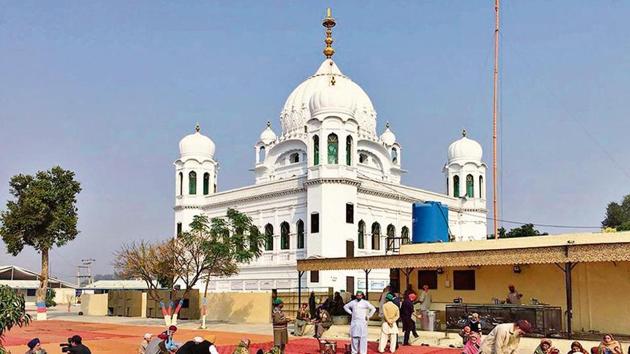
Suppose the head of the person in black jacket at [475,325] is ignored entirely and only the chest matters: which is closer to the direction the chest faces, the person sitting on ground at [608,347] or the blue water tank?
the person sitting on ground

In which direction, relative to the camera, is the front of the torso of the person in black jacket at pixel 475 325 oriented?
toward the camera

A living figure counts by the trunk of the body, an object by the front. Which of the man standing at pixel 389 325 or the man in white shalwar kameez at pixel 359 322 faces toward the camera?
the man in white shalwar kameez

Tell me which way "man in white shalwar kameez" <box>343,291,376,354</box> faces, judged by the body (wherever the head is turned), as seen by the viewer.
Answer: toward the camera
